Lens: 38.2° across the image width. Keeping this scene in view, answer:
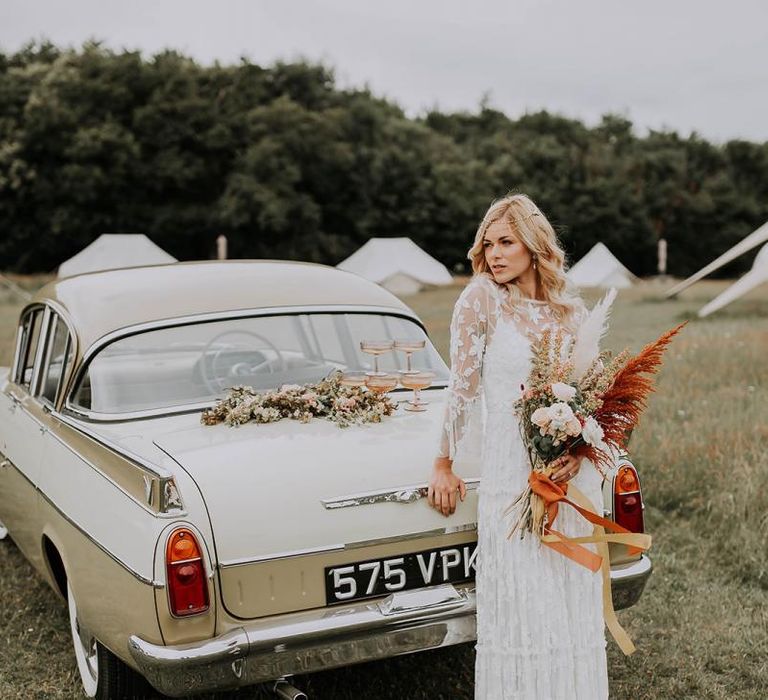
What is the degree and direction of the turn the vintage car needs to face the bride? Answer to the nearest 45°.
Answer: approximately 135° to its right

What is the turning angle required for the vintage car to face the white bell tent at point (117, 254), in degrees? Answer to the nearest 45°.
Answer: approximately 45° to its right

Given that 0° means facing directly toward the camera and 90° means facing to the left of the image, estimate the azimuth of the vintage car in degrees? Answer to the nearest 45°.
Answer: approximately 135°

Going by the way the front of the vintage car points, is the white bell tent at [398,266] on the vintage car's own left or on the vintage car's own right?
on the vintage car's own right
